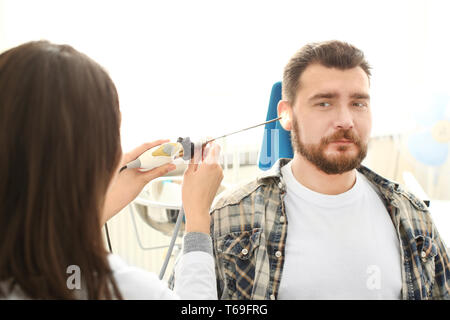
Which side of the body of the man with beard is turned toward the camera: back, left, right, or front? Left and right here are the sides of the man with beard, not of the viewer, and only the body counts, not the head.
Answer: front
